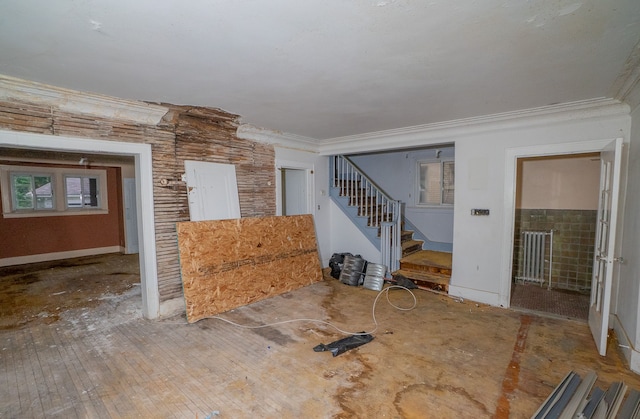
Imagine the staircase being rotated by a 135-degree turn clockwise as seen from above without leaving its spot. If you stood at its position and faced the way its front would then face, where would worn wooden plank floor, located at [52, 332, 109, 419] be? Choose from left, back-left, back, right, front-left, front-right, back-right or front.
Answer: left

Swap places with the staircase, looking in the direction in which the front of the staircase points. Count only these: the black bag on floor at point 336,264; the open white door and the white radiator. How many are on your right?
1

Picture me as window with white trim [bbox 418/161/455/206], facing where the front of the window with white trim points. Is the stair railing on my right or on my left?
on my right

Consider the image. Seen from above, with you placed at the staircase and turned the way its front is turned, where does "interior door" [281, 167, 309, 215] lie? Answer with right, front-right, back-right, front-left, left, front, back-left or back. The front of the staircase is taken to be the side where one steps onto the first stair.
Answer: right

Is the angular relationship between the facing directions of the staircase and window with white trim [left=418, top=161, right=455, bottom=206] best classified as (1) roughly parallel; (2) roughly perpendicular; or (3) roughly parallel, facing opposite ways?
roughly parallel

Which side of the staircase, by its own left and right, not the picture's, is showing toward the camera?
front

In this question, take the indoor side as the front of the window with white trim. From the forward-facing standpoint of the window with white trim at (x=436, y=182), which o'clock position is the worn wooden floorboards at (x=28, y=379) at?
The worn wooden floorboards is roughly at 1 o'clock from the window with white trim.

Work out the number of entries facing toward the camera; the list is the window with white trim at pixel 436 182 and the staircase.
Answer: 2

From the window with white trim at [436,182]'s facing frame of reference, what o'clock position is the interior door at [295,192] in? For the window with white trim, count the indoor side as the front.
The interior door is roughly at 2 o'clock from the window with white trim.

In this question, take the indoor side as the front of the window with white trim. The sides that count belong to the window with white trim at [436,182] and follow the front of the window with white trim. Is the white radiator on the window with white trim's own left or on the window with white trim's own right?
on the window with white trim's own left

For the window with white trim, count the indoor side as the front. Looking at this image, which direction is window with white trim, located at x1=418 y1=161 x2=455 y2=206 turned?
toward the camera
